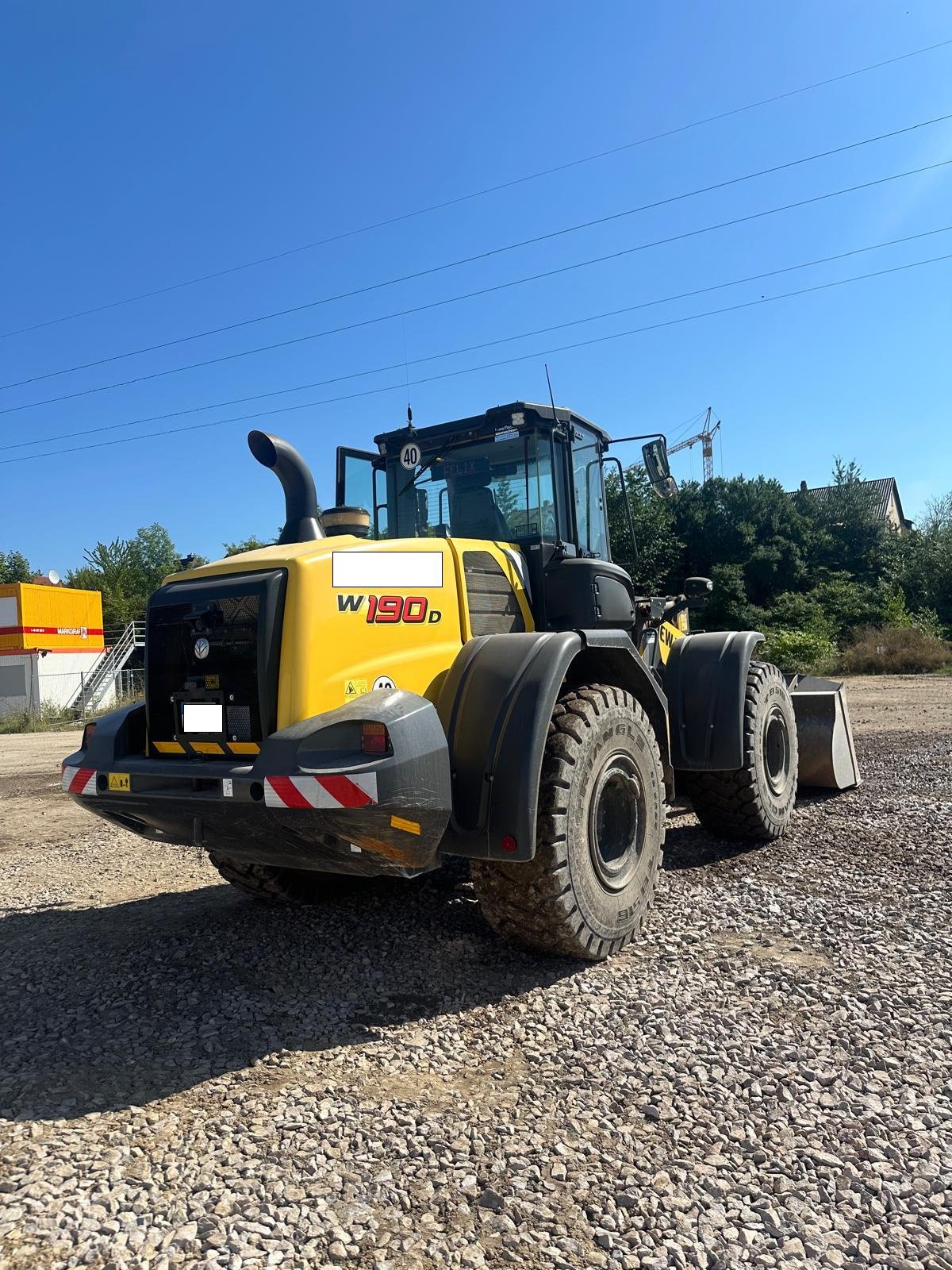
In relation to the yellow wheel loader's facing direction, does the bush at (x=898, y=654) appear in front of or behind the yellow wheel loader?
in front

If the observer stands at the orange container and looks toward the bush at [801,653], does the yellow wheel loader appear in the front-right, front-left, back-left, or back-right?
front-right

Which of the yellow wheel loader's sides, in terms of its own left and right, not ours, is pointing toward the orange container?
left

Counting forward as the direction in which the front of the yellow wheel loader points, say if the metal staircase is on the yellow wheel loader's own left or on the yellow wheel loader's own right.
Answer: on the yellow wheel loader's own left

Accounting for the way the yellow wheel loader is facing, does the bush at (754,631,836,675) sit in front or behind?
in front

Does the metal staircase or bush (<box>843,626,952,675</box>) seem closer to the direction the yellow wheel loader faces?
the bush

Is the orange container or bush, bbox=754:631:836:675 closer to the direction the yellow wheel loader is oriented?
the bush

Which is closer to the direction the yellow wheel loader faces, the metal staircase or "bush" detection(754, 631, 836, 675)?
the bush

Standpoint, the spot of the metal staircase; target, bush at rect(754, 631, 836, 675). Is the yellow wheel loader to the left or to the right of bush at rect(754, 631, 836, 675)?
right

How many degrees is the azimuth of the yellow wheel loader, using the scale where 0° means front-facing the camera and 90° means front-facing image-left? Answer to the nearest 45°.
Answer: approximately 225°

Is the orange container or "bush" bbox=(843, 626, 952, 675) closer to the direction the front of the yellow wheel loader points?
the bush
